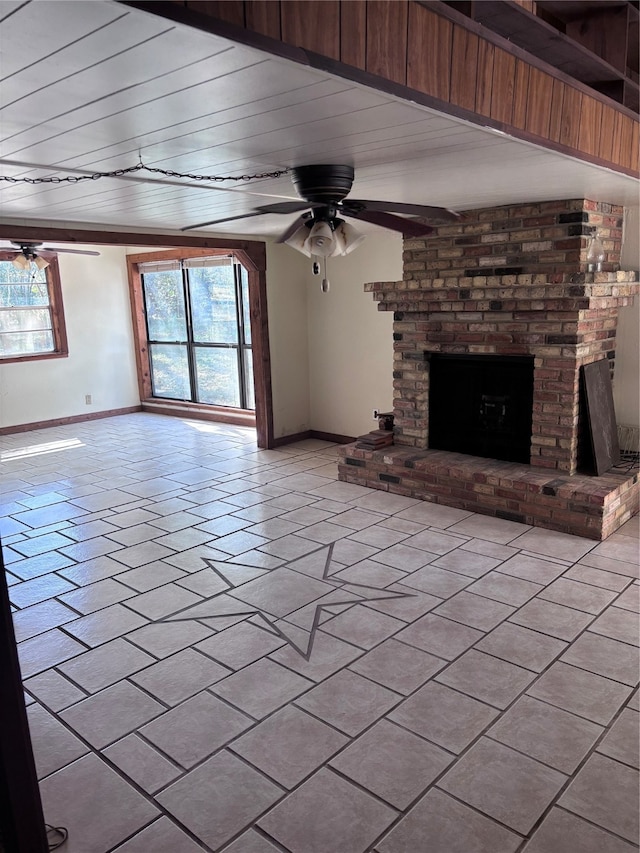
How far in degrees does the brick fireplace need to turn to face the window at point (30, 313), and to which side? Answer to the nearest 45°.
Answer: approximately 45° to its right

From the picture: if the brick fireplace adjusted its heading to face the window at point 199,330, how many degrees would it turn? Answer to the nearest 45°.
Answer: approximately 90° to its right

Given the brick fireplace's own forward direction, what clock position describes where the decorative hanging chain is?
The decorative hanging chain is roughly at 12 o'clock from the brick fireplace.

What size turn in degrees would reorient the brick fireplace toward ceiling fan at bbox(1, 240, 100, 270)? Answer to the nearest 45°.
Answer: approximately 45° to its right

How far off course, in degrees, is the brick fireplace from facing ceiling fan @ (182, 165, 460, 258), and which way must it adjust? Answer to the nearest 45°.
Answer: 0° — it already faces it

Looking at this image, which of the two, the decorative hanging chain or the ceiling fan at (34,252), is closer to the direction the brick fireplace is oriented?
the decorative hanging chain

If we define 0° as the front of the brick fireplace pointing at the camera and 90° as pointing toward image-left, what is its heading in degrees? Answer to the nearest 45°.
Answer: approximately 45°
